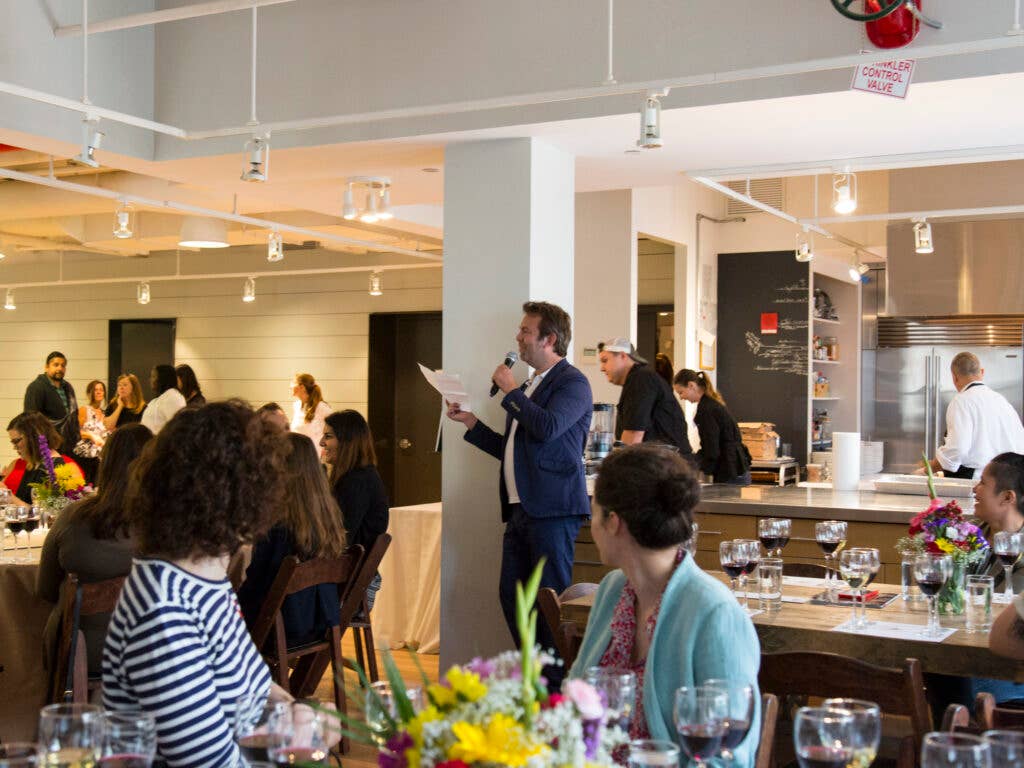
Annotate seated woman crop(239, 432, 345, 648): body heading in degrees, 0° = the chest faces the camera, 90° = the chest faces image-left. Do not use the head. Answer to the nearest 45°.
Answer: approximately 135°

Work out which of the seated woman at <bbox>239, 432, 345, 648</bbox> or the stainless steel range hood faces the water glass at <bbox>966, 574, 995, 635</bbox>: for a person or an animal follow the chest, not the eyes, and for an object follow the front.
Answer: the stainless steel range hood

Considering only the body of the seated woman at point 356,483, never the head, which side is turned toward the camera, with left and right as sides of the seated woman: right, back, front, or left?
left

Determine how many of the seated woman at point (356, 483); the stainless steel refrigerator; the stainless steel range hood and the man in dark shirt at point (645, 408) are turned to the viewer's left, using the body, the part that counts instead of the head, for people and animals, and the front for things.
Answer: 2

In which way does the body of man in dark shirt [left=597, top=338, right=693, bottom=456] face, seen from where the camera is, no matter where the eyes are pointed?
to the viewer's left

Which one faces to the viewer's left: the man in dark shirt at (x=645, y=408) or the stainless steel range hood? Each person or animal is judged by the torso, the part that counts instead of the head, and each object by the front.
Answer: the man in dark shirt

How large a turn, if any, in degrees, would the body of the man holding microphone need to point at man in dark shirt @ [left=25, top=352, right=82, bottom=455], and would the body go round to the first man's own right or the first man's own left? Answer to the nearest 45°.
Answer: approximately 45° to the first man's own right

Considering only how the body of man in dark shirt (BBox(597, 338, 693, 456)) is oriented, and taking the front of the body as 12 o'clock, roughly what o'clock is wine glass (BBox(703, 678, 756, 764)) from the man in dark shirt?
The wine glass is roughly at 9 o'clock from the man in dark shirt.

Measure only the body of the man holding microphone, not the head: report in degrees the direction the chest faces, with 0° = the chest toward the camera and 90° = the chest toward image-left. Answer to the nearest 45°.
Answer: approximately 90°

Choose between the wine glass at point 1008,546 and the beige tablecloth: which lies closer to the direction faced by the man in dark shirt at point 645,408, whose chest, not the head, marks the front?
the beige tablecloth

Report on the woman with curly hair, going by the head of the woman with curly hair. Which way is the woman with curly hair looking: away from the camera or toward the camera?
away from the camera
